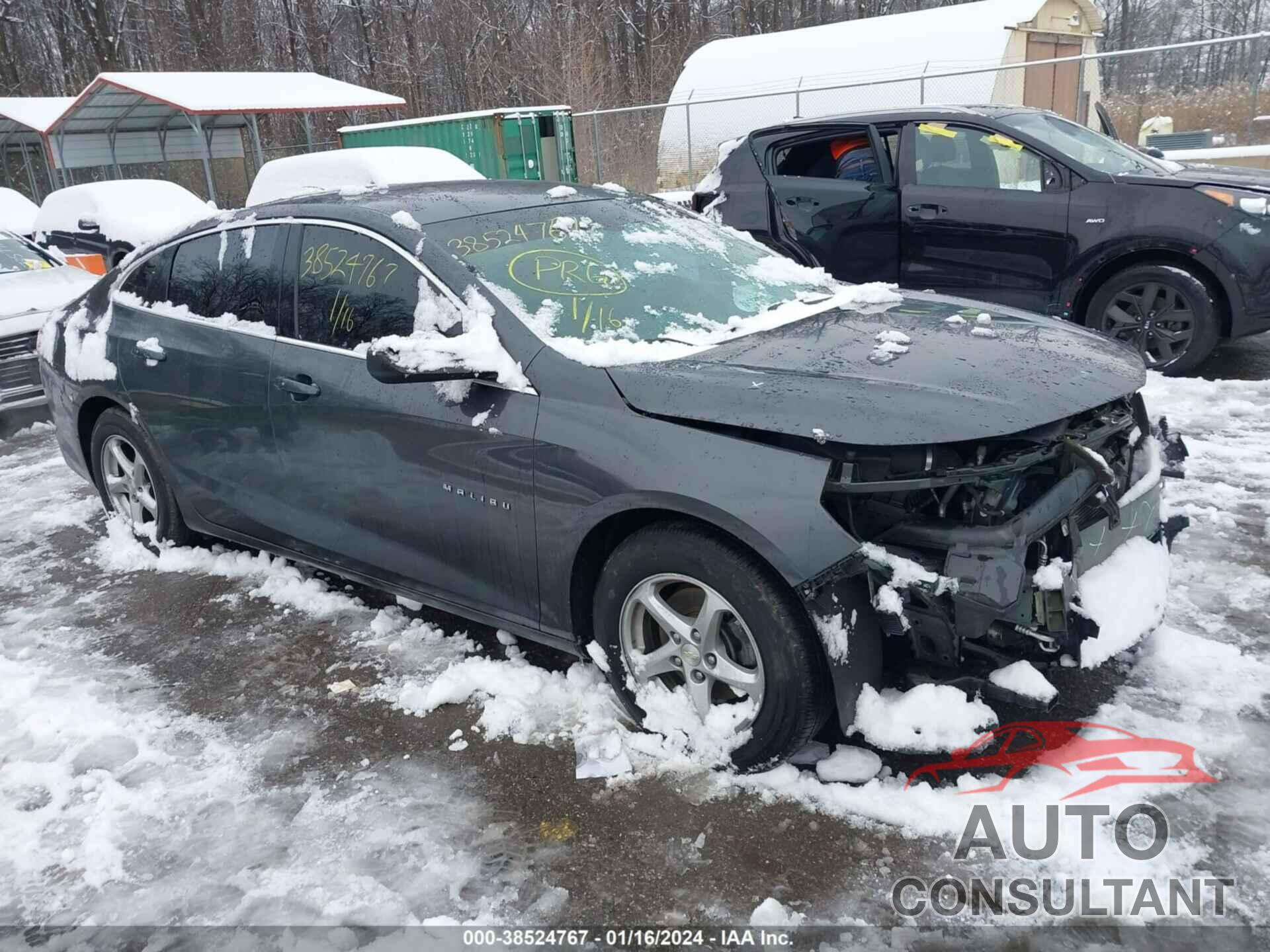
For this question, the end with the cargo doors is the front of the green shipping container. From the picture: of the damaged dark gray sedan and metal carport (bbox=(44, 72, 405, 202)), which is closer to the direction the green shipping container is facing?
the damaged dark gray sedan

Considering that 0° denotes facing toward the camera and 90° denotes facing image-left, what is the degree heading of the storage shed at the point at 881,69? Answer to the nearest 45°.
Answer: approximately 315°

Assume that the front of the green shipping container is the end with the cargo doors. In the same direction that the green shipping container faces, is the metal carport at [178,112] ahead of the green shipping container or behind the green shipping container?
behind

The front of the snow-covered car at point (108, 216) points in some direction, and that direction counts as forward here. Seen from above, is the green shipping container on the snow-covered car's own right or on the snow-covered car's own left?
on the snow-covered car's own left

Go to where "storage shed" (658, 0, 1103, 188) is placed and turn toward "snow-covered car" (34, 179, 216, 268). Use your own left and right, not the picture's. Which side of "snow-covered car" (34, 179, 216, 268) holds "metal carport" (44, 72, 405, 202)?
right

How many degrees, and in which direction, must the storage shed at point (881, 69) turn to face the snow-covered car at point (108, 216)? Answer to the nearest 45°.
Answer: approximately 90° to its right

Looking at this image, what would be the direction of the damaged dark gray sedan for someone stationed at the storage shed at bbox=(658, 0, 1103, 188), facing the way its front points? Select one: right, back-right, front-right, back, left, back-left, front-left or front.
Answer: front-right

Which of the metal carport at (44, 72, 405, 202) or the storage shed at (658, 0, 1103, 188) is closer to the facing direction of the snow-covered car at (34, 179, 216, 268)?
the storage shed

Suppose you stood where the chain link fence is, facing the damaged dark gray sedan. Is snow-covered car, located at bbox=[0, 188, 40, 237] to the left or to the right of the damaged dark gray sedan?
right

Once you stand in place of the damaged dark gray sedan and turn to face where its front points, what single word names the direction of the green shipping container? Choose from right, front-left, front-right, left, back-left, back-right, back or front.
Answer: back-left

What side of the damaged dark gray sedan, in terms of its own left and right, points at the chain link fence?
left
